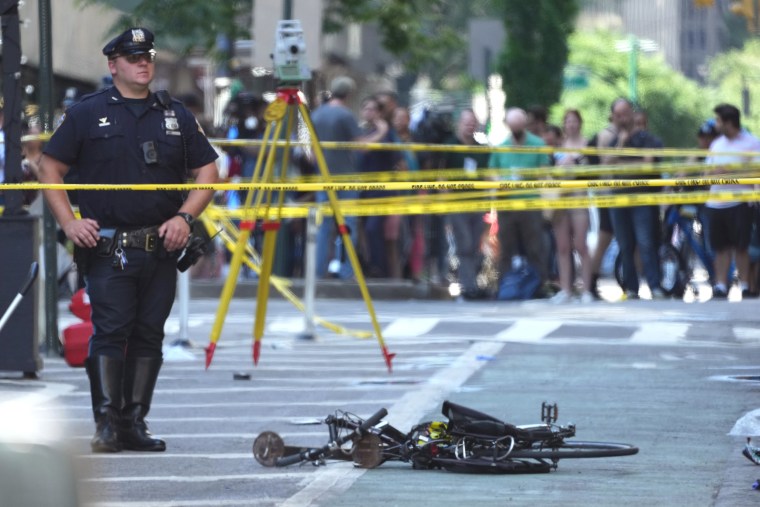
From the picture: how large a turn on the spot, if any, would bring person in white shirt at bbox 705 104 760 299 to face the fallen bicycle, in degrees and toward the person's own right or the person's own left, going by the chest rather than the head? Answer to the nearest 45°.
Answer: approximately 45° to the person's own left

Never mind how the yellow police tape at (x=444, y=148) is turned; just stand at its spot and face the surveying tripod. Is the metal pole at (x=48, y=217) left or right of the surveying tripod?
right

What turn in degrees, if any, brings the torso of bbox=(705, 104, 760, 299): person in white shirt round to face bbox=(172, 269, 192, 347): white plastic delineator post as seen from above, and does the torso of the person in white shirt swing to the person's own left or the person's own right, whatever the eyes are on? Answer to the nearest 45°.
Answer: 0° — they already face it

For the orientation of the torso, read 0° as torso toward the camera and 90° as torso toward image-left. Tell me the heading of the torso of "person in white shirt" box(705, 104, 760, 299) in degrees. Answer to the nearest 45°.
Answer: approximately 45°
